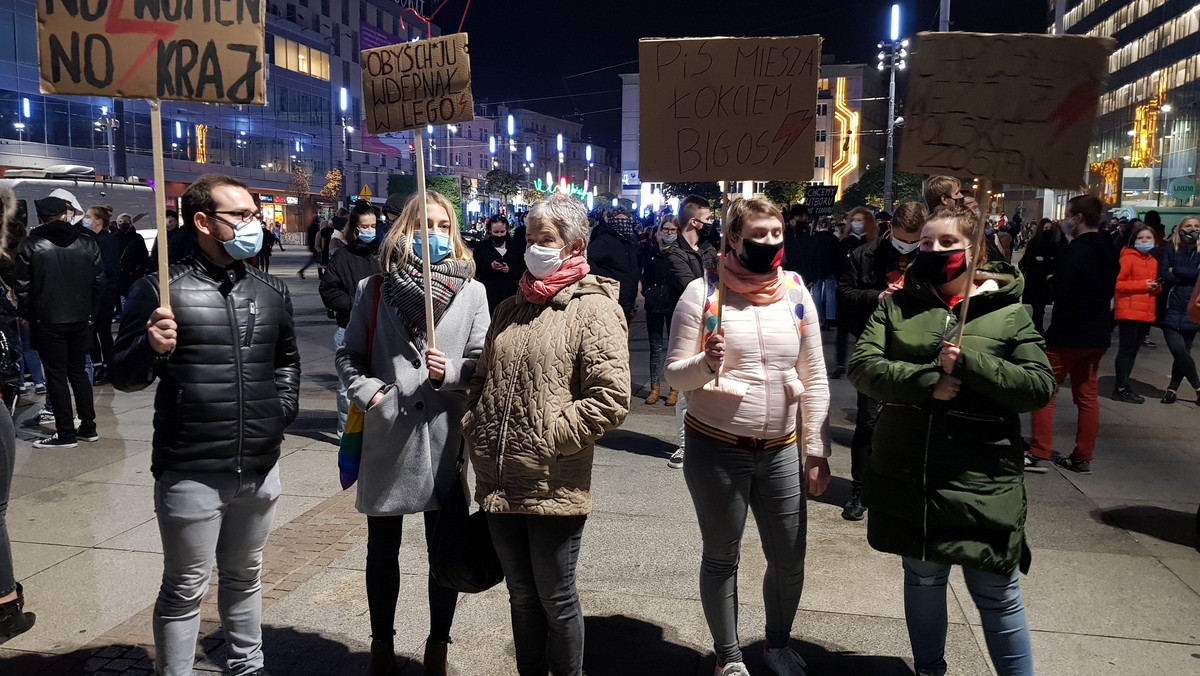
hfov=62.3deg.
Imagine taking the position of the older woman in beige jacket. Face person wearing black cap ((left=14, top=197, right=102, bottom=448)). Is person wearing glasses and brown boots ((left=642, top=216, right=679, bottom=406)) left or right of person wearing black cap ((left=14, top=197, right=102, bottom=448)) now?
right

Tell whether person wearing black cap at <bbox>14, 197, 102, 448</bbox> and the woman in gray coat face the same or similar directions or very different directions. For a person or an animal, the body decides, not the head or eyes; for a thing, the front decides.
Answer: very different directions

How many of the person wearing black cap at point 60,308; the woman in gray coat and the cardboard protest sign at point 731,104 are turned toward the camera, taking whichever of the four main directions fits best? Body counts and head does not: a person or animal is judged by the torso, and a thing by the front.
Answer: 2

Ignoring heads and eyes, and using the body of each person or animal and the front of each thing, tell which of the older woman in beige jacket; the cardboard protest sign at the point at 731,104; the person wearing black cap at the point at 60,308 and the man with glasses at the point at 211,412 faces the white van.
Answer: the person wearing black cap

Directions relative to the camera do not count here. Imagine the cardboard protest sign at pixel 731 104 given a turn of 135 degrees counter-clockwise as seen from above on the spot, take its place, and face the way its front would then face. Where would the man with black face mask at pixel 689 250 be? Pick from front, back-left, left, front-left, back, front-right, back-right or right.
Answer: front-left

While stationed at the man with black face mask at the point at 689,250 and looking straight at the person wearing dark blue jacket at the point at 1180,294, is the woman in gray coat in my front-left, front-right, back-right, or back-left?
back-right

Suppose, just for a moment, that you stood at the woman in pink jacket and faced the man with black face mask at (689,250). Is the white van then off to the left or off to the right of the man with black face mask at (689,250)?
left

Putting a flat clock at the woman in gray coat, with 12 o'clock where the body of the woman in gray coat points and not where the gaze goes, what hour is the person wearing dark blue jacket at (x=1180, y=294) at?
The person wearing dark blue jacket is roughly at 8 o'clock from the woman in gray coat.

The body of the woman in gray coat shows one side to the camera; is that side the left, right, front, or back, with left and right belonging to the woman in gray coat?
front

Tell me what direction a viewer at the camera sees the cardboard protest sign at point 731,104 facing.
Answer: facing the viewer

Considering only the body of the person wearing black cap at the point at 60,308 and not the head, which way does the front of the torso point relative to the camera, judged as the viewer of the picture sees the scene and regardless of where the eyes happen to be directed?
away from the camera
